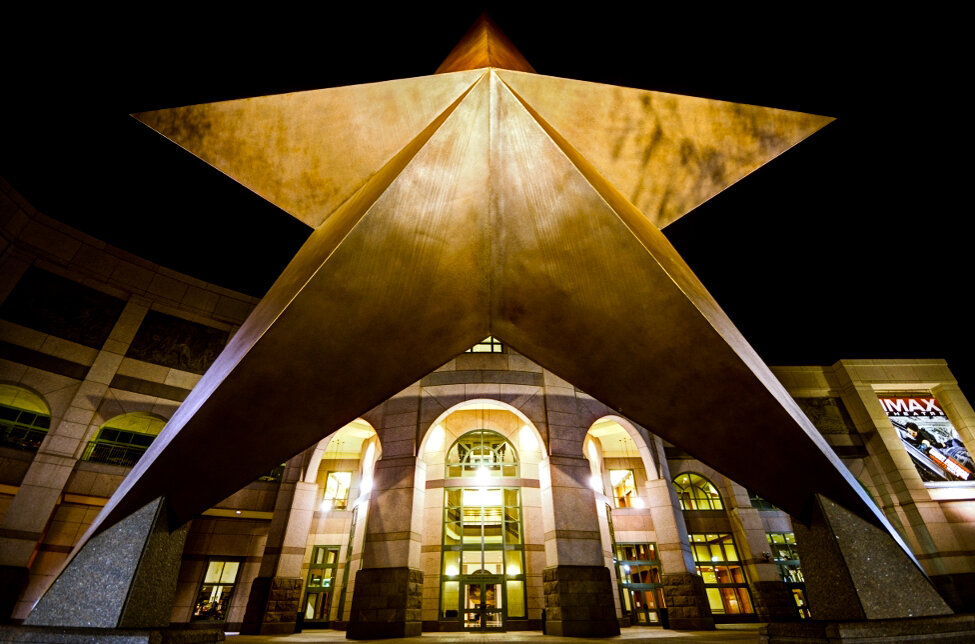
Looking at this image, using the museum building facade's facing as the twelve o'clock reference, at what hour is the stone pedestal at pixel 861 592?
The stone pedestal is roughly at 11 o'clock from the museum building facade.

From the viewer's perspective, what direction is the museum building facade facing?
toward the camera

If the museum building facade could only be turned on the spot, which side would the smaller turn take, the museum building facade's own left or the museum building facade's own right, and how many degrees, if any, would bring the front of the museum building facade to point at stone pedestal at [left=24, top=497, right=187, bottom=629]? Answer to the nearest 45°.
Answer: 0° — it already faces it

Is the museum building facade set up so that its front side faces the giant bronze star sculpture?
yes

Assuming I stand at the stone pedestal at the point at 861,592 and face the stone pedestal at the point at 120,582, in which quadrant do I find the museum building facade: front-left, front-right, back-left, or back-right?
front-right

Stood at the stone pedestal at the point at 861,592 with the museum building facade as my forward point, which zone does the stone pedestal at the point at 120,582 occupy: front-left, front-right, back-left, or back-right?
front-left
